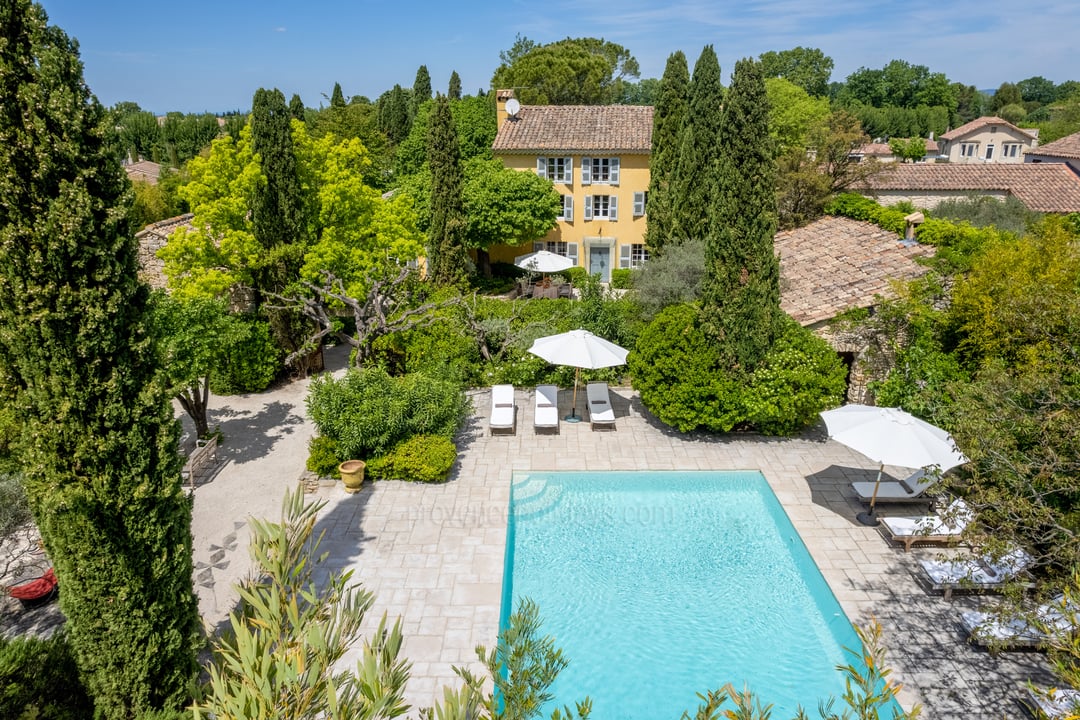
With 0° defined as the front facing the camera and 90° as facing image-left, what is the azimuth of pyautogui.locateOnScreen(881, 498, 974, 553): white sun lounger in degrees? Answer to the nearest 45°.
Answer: approximately 90°

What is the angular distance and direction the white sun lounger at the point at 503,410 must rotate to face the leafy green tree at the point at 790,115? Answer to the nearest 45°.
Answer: approximately 135° to its left

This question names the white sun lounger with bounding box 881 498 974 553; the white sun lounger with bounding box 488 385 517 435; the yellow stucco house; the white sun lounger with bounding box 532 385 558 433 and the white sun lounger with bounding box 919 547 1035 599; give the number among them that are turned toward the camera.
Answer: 3

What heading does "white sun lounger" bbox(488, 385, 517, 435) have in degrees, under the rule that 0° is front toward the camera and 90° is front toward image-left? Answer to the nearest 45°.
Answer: approximately 0°

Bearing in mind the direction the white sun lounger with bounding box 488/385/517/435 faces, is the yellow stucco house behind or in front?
behind

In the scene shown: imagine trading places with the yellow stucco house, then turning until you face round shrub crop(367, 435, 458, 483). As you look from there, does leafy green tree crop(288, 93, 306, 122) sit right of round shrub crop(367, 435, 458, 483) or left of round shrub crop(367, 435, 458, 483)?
right

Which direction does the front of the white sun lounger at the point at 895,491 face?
to the viewer's left

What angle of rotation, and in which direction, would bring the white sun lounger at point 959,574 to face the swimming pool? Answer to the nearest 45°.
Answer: approximately 45° to its left

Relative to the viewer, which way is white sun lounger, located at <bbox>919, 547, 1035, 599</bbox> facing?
to the viewer's left
